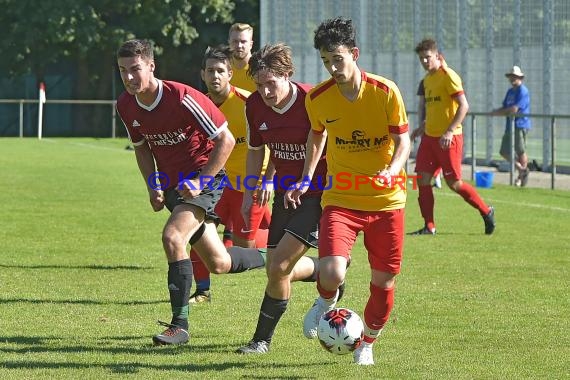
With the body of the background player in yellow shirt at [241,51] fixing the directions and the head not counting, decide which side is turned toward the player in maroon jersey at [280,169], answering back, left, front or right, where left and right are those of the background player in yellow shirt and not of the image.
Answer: front

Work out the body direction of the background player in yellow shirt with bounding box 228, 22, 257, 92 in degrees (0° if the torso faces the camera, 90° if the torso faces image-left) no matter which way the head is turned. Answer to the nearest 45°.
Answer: approximately 0°

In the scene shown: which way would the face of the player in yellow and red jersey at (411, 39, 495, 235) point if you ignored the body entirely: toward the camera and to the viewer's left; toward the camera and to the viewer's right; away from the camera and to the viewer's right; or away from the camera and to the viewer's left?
toward the camera and to the viewer's left

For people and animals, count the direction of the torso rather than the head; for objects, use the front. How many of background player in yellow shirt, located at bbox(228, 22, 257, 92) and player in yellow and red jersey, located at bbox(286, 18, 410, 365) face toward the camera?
2

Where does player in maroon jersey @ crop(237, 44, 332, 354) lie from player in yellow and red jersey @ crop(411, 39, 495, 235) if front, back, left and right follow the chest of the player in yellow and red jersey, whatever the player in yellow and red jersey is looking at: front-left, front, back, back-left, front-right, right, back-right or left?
front-left

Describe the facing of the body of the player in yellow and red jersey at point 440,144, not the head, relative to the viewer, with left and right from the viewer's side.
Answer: facing the viewer and to the left of the viewer

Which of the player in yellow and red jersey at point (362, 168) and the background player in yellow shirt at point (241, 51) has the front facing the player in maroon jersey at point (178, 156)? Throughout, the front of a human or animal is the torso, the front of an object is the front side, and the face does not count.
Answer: the background player in yellow shirt

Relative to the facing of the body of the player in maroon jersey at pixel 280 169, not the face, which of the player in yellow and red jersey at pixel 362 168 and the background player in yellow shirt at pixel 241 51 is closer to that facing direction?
the player in yellow and red jersey

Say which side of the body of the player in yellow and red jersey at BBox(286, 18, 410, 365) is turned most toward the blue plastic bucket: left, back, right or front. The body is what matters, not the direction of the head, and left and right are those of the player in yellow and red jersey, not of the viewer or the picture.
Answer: back

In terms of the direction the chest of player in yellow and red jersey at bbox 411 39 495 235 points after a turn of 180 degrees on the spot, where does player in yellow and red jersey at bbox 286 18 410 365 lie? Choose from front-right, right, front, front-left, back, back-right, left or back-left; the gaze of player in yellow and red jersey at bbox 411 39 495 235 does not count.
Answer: back-right

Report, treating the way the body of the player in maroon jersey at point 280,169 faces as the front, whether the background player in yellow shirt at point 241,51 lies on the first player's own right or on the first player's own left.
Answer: on the first player's own right

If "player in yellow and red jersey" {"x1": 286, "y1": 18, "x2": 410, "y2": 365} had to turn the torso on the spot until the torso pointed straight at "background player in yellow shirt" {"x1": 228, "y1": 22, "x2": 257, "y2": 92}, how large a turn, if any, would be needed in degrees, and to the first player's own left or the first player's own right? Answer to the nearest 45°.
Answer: approximately 180°

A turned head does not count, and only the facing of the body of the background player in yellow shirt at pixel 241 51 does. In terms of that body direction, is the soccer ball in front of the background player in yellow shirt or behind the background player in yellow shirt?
in front
